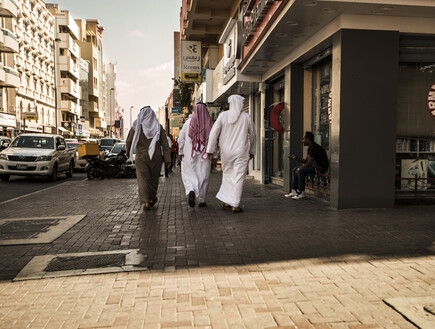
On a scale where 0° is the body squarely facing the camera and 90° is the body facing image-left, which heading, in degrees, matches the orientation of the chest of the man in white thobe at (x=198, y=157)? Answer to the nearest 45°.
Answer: approximately 180°

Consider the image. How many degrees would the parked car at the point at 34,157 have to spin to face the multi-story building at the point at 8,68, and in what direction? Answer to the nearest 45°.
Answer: approximately 135° to its right

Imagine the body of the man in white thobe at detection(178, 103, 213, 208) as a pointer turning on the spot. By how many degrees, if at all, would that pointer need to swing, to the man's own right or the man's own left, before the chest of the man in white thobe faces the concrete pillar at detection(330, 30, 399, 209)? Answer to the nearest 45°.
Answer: approximately 90° to the man's own right

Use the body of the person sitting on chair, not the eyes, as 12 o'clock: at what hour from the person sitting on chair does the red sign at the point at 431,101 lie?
The red sign is roughly at 6 o'clock from the person sitting on chair.

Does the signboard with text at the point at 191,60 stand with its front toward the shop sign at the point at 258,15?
yes

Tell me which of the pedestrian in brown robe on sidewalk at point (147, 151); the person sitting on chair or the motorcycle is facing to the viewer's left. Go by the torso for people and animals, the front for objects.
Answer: the person sitting on chair

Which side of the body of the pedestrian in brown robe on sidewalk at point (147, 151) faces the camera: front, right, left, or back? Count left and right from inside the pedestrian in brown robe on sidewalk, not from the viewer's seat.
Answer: back

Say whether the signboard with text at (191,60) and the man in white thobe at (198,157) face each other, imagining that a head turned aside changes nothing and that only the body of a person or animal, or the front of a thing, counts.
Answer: yes

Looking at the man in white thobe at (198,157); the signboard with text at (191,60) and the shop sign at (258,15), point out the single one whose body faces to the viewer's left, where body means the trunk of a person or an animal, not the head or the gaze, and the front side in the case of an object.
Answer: the shop sign

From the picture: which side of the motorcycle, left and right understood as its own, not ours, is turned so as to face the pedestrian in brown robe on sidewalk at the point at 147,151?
right

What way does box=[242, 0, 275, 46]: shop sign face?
to the viewer's left
